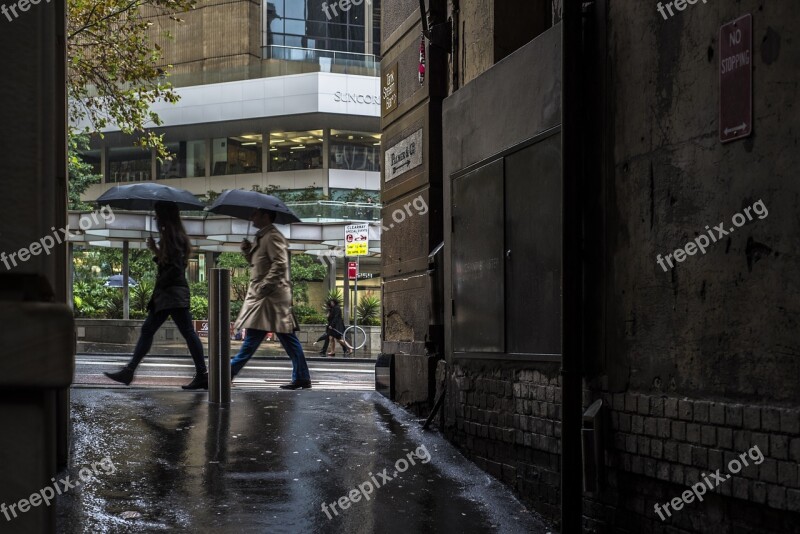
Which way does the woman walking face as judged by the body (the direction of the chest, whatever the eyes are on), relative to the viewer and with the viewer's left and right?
facing to the left of the viewer

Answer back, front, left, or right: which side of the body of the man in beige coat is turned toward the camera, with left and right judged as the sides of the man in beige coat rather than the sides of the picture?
left

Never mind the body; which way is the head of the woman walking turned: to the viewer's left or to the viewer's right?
to the viewer's left

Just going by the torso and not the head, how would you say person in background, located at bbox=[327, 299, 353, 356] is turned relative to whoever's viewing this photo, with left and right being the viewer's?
facing to the left of the viewer

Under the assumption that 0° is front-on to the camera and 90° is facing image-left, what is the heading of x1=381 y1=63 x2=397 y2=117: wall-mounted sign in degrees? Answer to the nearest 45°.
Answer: approximately 45°
